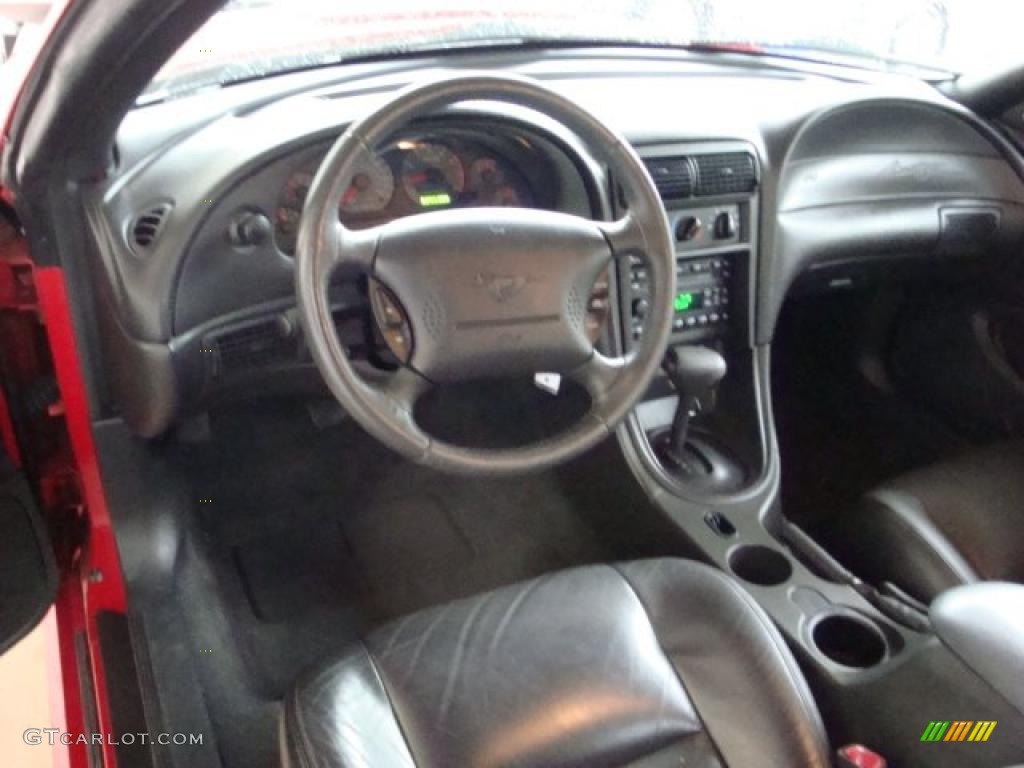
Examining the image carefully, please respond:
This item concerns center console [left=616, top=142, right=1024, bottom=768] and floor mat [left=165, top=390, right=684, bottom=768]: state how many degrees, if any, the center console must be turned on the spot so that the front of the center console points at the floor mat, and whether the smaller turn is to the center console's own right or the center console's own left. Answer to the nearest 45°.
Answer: approximately 90° to the center console's own right

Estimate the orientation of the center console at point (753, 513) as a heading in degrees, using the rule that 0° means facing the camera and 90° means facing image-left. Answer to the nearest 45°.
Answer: approximately 0°

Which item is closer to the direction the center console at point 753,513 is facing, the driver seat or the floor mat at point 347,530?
the driver seat
